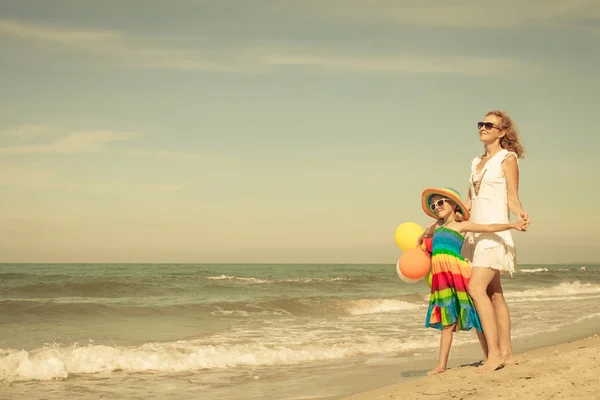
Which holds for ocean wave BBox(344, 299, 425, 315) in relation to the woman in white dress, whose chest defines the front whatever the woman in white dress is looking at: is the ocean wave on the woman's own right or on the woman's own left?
on the woman's own right

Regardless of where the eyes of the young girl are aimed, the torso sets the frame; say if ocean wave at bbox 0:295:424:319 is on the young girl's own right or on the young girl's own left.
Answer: on the young girl's own right

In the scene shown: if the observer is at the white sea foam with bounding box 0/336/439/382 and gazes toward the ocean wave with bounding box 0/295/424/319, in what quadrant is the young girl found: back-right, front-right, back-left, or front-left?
back-right

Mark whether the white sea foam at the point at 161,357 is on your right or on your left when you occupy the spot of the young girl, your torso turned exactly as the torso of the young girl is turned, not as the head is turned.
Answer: on your right

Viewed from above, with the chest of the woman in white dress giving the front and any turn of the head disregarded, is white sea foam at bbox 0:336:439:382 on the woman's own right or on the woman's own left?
on the woman's own right

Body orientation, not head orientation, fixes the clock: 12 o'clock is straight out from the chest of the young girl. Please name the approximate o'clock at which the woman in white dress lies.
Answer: The woman in white dress is roughly at 9 o'clock from the young girl.

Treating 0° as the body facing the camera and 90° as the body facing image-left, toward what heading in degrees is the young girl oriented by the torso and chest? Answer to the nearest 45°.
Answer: approximately 45°

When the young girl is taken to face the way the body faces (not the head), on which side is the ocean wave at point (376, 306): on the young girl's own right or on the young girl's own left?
on the young girl's own right

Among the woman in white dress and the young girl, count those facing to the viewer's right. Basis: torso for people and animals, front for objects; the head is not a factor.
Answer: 0

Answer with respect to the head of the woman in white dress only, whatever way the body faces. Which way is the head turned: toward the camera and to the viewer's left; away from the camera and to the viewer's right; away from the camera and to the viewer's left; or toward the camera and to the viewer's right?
toward the camera and to the viewer's left
